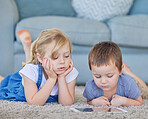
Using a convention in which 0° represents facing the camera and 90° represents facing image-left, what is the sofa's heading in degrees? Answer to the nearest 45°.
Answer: approximately 0°

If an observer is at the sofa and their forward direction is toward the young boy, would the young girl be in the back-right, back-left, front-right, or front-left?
front-right

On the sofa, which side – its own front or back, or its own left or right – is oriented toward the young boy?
front

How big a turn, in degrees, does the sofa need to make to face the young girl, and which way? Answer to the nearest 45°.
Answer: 0° — it already faces them
